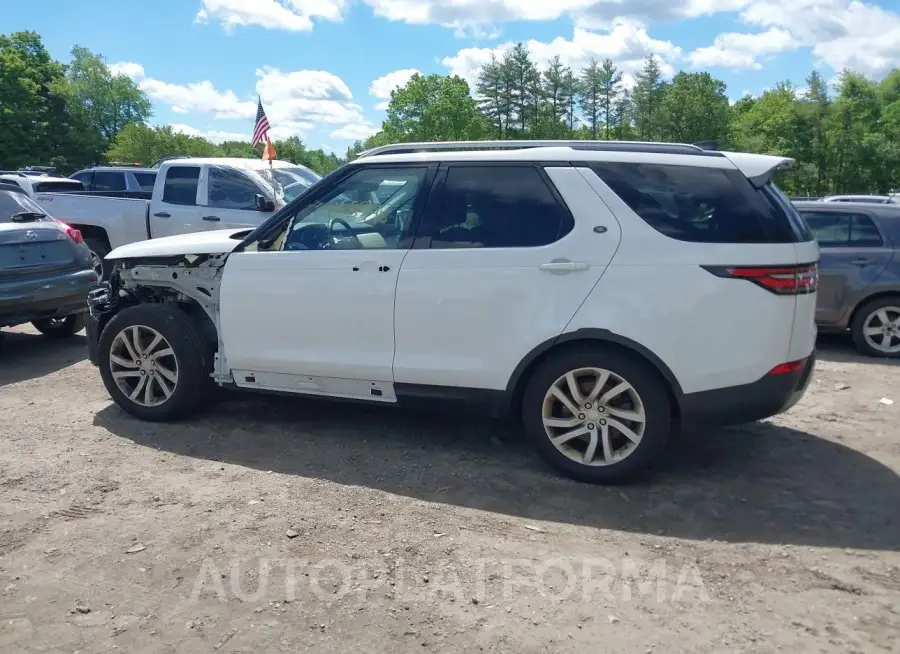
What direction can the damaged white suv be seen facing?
to the viewer's left

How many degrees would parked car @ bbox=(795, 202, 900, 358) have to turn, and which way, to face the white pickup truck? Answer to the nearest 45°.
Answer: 0° — it already faces it

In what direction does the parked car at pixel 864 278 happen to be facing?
to the viewer's left

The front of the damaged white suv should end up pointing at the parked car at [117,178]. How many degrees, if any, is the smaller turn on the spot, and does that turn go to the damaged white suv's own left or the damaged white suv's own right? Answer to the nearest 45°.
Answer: approximately 45° to the damaged white suv's own right
